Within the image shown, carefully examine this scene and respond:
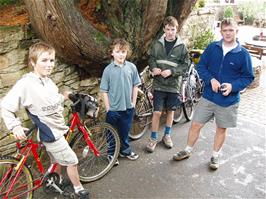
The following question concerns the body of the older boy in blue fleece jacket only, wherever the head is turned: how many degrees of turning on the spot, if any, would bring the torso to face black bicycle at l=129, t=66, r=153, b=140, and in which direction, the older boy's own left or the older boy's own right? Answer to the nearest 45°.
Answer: approximately 135° to the older boy's own right

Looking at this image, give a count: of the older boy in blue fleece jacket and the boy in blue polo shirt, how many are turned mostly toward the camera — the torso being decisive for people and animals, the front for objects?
2

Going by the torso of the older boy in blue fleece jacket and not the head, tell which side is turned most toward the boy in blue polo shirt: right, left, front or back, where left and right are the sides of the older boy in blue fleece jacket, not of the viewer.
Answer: right

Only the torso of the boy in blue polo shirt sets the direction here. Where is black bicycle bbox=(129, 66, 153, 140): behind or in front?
behind

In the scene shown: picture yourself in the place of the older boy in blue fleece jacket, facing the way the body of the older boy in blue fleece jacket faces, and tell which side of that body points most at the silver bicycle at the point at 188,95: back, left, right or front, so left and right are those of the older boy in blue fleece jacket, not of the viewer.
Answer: back
